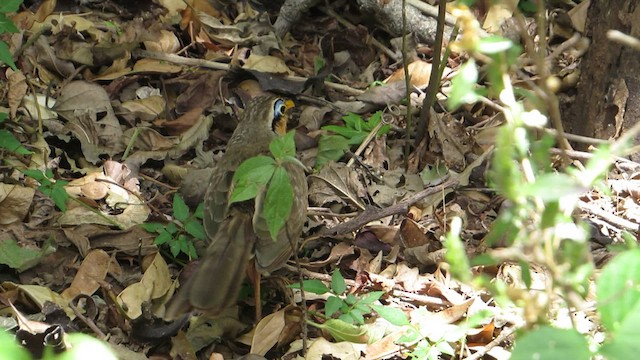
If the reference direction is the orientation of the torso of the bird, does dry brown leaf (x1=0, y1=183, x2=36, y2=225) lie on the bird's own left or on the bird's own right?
on the bird's own left

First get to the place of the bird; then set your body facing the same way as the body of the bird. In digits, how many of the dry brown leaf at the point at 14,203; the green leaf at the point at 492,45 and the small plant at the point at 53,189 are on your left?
2

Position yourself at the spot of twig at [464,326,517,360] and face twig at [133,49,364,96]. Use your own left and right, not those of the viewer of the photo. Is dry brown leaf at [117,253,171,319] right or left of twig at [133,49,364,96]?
left

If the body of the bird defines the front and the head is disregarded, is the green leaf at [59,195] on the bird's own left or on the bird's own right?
on the bird's own left

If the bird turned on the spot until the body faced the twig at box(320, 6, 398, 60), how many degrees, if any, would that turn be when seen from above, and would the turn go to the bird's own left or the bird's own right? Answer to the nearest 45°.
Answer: approximately 45° to the bird's own left

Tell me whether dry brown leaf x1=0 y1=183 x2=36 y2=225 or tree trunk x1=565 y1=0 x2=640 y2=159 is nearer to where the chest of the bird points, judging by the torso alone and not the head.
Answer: the tree trunk

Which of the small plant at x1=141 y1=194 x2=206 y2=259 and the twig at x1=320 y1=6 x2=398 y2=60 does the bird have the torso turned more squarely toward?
the twig

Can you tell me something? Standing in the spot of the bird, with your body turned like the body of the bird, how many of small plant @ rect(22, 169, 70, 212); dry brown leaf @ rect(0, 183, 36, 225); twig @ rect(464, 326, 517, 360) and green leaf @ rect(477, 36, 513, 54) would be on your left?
2

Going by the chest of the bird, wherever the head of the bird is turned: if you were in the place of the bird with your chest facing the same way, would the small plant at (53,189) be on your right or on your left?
on your left

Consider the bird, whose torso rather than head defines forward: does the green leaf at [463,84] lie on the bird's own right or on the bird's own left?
on the bird's own right

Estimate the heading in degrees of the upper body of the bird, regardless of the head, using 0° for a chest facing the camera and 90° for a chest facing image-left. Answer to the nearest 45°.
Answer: approximately 225°
